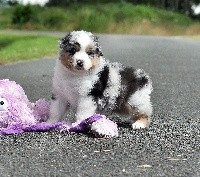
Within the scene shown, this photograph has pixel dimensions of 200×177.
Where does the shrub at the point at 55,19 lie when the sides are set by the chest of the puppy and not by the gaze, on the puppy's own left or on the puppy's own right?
on the puppy's own right

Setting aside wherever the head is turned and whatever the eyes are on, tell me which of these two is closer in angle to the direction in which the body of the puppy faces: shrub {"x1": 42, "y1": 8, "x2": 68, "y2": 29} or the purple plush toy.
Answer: the purple plush toy

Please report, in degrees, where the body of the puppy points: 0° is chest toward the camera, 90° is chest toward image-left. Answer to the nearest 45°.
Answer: approximately 45°

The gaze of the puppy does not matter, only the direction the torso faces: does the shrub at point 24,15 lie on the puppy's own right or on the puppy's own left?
on the puppy's own right

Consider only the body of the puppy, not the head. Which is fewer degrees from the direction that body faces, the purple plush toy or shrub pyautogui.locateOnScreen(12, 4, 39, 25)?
the purple plush toy
